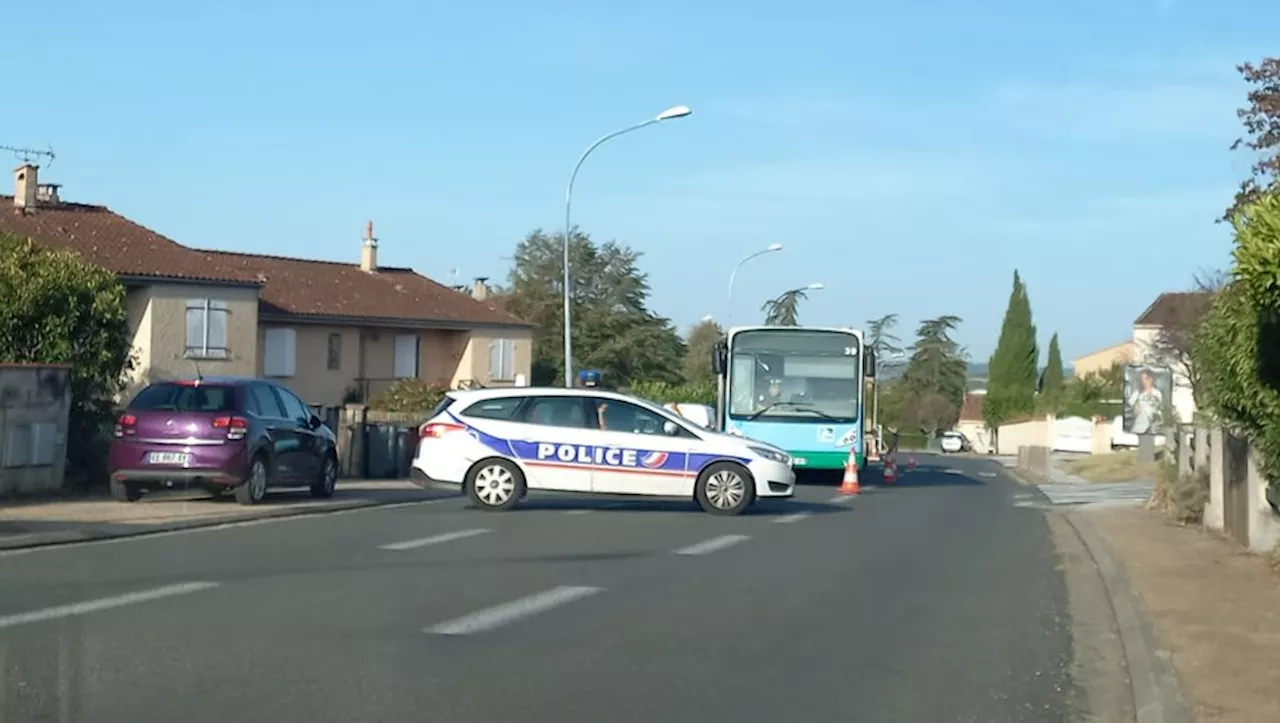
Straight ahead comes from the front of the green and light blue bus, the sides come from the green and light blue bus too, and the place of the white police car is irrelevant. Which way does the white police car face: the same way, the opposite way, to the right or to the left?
to the left

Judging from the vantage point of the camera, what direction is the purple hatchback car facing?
facing away from the viewer and to the right of the viewer

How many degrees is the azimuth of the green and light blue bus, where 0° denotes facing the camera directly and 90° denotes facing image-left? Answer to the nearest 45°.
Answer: approximately 0°

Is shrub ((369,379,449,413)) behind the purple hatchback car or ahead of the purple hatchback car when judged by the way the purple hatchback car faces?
ahead

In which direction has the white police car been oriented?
to the viewer's right

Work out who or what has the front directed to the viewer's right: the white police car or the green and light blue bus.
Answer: the white police car

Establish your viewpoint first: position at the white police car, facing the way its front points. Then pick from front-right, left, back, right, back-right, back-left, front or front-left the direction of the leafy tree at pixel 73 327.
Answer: back

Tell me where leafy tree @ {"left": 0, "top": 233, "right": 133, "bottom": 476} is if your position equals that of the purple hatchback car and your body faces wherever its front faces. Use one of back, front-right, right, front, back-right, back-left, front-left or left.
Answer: left

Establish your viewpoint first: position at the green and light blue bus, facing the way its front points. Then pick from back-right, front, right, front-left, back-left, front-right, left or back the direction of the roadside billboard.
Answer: back-left

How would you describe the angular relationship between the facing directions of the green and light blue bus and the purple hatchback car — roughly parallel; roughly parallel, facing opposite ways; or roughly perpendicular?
roughly parallel, facing opposite ways

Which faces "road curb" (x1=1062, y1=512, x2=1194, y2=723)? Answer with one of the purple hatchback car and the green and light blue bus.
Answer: the green and light blue bus

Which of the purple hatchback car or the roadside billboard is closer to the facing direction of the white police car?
the roadside billboard

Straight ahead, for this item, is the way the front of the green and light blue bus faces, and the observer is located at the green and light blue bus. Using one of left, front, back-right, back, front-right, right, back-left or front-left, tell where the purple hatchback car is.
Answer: front-right

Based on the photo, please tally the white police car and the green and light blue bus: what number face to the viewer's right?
1

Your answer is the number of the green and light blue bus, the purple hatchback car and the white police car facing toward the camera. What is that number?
1

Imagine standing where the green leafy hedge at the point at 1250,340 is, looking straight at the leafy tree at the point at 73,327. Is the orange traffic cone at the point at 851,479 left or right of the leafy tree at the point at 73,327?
right

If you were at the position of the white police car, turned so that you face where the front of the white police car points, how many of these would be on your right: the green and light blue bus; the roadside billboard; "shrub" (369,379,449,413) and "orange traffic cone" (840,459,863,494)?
0

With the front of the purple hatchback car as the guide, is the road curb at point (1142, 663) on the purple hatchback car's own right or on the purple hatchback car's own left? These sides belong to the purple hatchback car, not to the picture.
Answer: on the purple hatchback car's own right

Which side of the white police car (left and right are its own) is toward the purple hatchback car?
back
